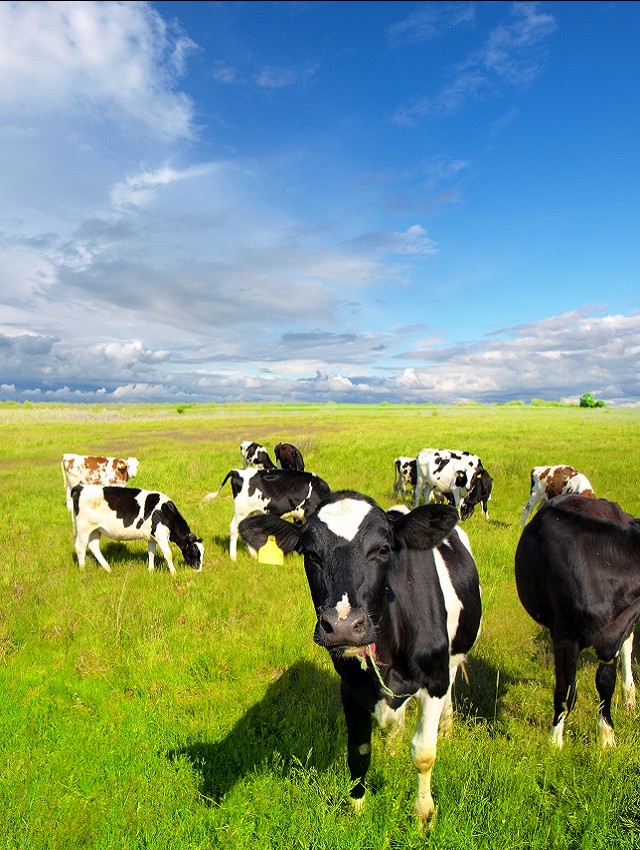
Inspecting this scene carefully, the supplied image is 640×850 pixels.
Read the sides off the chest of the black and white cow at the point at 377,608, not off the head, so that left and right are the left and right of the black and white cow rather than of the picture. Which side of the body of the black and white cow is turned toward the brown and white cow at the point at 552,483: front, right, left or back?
back

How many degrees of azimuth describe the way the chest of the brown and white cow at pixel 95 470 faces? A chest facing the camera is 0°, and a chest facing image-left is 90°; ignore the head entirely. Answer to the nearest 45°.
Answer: approximately 270°

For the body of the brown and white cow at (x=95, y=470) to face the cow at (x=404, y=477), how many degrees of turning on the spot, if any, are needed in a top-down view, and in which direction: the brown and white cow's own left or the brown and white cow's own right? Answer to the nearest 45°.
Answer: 0° — it already faces it

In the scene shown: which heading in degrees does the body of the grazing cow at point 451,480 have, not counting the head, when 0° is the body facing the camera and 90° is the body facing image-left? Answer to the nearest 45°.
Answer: approximately 315°

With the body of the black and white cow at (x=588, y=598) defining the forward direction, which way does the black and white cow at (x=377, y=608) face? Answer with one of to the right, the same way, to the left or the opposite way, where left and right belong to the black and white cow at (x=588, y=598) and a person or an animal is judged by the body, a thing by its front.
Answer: to the right

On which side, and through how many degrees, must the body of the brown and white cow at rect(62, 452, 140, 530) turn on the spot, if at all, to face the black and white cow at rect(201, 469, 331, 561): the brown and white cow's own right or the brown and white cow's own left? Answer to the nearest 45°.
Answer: approximately 45° to the brown and white cow's own right

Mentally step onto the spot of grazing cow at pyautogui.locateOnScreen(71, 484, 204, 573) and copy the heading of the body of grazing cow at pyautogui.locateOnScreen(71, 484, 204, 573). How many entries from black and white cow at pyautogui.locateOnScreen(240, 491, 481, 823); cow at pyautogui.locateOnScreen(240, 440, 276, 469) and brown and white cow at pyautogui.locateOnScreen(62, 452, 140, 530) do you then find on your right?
1

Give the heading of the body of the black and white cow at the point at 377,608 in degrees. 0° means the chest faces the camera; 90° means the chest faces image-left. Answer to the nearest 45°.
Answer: approximately 45°

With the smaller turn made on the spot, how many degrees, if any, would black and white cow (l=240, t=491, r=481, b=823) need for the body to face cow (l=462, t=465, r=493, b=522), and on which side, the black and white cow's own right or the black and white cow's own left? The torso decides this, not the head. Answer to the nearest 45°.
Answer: approximately 135° to the black and white cow's own right

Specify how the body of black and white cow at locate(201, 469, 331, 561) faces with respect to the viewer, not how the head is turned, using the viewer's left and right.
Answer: facing to the right of the viewer

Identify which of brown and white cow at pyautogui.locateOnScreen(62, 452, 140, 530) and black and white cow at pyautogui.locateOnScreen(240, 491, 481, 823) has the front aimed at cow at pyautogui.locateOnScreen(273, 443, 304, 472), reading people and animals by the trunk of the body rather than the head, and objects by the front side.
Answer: the brown and white cow
